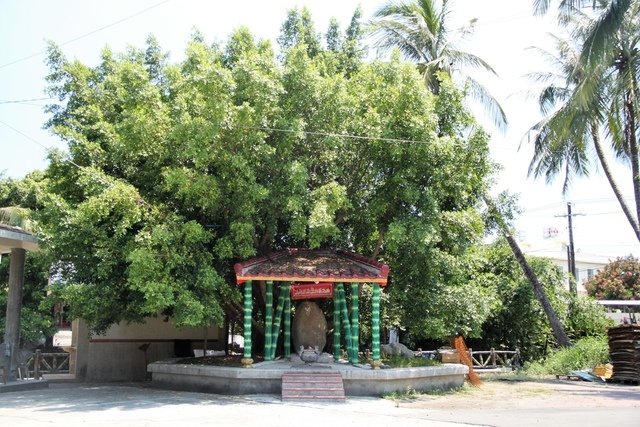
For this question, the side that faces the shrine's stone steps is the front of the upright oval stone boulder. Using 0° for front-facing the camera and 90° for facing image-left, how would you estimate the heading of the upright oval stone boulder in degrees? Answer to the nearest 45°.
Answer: approximately 0°

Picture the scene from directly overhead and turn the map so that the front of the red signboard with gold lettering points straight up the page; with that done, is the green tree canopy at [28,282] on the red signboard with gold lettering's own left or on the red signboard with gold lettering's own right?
on the red signboard with gold lettering's own right

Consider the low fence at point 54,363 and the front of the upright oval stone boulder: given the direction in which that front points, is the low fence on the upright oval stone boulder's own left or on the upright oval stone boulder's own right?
on the upright oval stone boulder's own right

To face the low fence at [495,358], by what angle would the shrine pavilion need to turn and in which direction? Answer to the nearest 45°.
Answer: approximately 135° to its left

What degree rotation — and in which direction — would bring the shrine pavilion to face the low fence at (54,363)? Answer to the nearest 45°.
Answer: approximately 135° to its right

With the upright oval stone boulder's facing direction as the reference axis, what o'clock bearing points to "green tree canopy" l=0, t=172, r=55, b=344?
The green tree canopy is roughly at 4 o'clock from the upright oval stone boulder.

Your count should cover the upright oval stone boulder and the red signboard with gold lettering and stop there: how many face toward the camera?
2

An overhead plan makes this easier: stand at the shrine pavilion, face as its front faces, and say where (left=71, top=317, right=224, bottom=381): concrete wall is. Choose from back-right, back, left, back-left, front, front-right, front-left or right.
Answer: back-right

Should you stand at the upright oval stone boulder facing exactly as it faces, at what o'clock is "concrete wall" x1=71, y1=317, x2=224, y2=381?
The concrete wall is roughly at 4 o'clock from the upright oval stone boulder.
